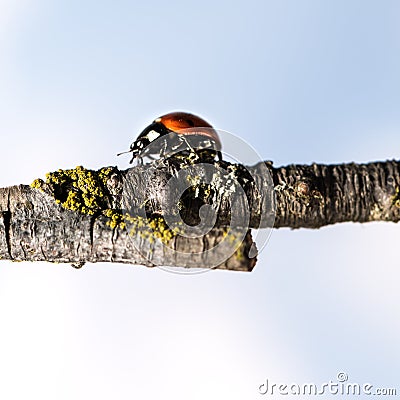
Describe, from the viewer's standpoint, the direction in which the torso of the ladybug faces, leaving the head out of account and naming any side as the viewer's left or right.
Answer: facing to the left of the viewer
